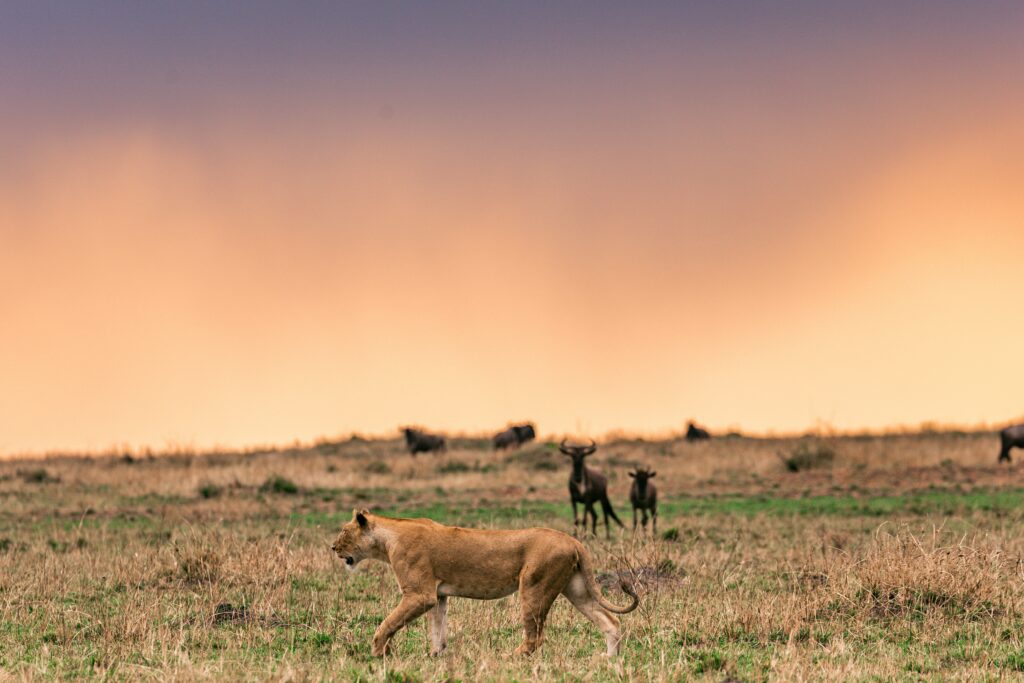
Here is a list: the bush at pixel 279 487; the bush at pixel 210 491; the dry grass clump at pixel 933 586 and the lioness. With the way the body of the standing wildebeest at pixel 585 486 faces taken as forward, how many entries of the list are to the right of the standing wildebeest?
2

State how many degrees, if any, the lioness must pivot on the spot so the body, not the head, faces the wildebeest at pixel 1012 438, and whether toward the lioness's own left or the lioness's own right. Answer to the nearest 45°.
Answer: approximately 135° to the lioness's own right

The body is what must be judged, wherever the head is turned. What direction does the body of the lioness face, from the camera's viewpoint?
to the viewer's left

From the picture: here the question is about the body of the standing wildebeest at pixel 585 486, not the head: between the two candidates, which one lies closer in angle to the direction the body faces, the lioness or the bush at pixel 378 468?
the lioness

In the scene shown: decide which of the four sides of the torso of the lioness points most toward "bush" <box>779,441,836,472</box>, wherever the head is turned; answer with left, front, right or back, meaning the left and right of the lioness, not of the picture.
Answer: right

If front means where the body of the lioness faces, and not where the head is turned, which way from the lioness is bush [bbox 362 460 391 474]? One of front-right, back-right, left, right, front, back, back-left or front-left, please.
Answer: right

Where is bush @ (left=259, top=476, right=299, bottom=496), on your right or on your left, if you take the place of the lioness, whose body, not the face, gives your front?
on your right
